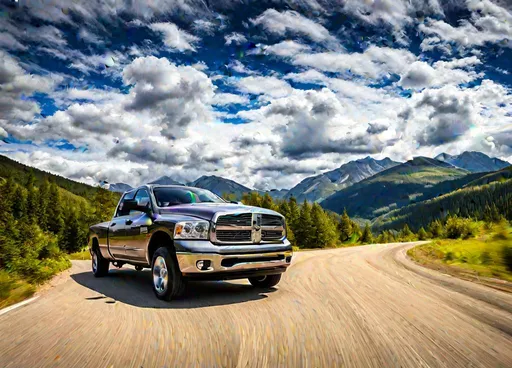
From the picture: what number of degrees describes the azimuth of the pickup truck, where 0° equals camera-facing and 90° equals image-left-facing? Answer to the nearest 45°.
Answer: approximately 315°

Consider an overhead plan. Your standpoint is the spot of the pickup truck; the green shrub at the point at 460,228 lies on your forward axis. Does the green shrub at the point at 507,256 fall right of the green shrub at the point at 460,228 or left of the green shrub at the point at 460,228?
right

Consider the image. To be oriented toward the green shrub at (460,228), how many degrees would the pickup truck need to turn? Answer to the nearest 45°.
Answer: approximately 90° to its left

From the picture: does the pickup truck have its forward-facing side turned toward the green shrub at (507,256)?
no
